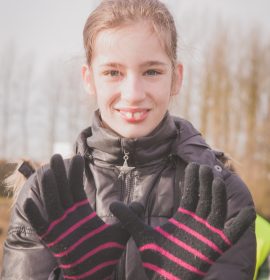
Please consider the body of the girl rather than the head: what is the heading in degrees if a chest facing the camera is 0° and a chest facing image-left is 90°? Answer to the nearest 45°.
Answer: approximately 0°
